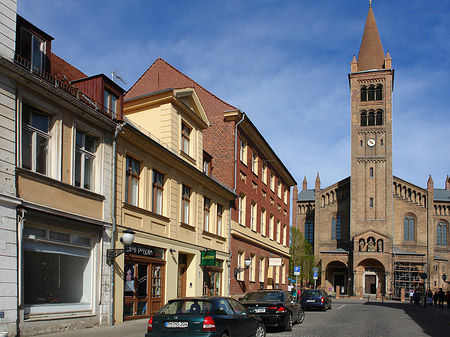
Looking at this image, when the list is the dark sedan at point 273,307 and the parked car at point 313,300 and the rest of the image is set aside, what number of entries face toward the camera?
0

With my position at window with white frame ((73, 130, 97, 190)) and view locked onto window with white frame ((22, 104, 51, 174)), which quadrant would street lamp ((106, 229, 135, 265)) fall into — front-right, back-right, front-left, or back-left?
back-left

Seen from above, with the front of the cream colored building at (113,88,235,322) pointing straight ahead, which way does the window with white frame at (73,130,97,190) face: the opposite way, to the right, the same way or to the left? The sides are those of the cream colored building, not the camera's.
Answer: the same way

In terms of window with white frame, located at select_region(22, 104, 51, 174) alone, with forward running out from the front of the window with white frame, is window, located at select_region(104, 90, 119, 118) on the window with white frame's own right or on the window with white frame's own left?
on the window with white frame's own left

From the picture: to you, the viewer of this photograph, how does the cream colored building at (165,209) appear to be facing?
facing the viewer and to the right of the viewer

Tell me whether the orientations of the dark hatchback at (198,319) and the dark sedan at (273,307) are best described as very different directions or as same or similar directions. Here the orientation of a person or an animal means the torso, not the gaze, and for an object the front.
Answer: same or similar directions

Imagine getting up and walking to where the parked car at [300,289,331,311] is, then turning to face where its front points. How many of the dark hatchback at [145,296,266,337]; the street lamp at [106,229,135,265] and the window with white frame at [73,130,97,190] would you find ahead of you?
0

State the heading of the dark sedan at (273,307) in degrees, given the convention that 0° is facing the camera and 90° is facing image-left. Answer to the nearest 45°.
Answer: approximately 225°

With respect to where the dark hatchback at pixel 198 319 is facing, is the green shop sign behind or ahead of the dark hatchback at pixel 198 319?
ahead

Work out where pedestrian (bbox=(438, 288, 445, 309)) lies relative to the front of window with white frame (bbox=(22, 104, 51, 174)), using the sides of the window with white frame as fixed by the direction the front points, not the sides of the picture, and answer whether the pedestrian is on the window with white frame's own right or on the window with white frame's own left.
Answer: on the window with white frame's own left

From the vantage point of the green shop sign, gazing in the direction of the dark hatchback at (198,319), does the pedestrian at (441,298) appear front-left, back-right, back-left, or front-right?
back-left

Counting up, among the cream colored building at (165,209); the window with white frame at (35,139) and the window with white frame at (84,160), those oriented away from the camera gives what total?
0

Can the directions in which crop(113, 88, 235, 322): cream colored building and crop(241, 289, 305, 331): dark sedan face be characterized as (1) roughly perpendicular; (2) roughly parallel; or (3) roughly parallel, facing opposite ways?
roughly perpendicular

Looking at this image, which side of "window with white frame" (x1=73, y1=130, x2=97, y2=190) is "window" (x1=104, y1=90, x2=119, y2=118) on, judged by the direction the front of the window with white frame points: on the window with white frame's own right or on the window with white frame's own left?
on the window with white frame's own left

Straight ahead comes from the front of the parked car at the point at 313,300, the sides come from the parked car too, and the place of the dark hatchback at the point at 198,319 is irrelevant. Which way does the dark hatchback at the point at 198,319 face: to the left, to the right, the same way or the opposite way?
the same way

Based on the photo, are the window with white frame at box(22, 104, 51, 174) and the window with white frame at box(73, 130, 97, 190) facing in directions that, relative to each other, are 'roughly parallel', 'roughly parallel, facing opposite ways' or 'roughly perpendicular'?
roughly parallel

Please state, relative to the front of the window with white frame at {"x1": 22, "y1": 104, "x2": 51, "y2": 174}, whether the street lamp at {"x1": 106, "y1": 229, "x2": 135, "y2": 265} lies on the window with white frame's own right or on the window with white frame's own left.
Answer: on the window with white frame's own left

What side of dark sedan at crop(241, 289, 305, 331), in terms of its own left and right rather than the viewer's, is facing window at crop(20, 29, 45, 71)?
back
